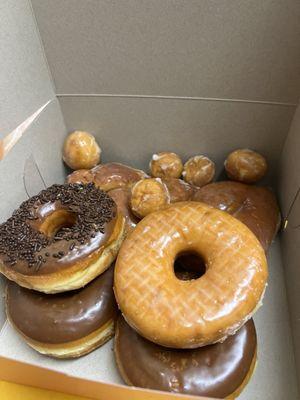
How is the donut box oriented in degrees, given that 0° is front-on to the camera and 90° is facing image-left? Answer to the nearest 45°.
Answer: approximately 0°
